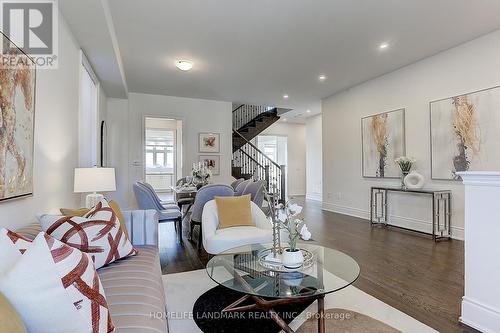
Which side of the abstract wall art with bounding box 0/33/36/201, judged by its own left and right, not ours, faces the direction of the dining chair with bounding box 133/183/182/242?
left

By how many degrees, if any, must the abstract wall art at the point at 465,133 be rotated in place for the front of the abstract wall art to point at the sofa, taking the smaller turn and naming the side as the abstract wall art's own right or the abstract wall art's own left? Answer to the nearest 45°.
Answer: approximately 45° to the abstract wall art's own left

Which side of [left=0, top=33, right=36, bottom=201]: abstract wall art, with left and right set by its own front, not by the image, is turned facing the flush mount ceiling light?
left

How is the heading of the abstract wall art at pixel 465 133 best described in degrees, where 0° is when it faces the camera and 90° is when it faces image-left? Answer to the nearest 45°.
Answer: approximately 45°

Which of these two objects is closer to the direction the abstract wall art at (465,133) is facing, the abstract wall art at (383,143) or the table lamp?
the table lamp

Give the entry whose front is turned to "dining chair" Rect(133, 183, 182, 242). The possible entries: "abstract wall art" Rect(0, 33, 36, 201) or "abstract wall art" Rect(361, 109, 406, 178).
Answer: "abstract wall art" Rect(361, 109, 406, 178)

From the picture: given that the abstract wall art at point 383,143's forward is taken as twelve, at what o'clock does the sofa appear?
The sofa is roughly at 11 o'clock from the abstract wall art.

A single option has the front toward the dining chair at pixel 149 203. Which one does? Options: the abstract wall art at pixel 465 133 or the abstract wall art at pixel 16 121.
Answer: the abstract wall art at pixel 465 133

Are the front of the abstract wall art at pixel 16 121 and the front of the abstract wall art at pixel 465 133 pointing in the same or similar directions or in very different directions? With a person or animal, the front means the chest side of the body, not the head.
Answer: very different directions
